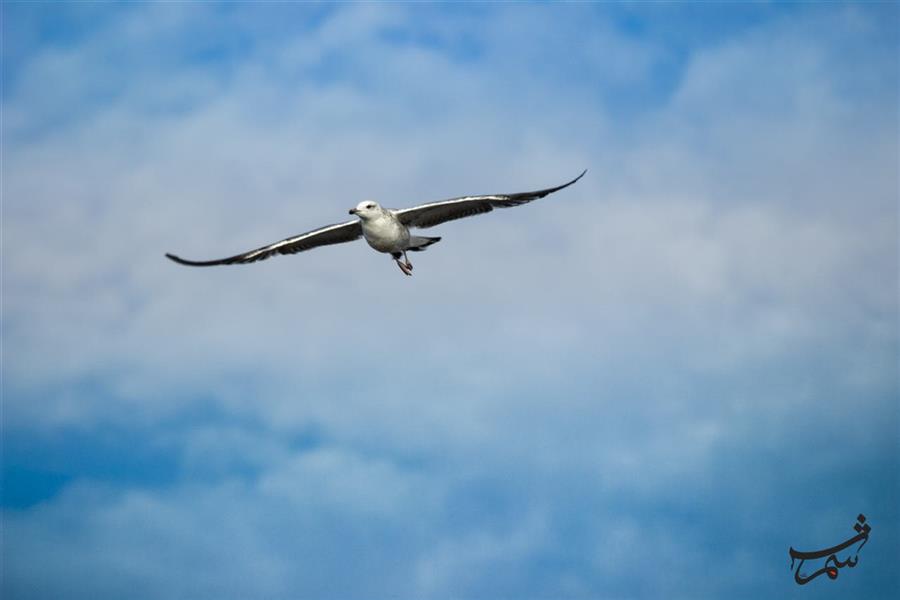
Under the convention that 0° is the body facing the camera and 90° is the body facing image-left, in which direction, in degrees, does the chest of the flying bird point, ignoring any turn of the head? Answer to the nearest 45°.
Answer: approximately 45°
